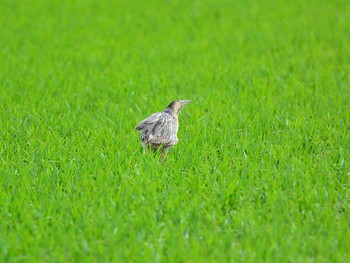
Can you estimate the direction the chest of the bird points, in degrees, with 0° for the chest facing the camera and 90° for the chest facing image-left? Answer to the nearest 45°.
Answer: approximately 270°
